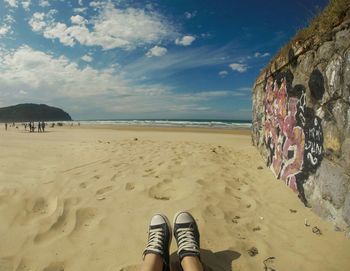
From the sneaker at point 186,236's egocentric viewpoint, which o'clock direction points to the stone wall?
The stone wall is roughly at 2 o'clock from the sneaker.

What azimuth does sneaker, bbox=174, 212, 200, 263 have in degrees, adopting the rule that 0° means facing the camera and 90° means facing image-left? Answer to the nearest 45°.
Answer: approximately 180°
